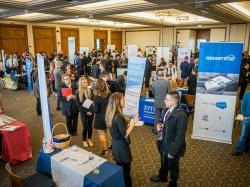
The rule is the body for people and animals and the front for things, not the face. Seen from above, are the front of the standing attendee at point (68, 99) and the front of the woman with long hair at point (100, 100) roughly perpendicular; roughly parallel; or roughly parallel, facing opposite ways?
roughly parallel, facing opposite ways

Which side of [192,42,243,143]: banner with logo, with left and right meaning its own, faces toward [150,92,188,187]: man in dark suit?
front

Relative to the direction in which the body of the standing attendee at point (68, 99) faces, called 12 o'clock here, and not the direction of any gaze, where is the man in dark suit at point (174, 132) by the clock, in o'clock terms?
The man in dark suit is roughly at 11 o'clock from the standing attendee.

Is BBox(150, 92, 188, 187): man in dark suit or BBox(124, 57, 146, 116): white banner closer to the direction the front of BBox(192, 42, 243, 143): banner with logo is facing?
the man in dark suit

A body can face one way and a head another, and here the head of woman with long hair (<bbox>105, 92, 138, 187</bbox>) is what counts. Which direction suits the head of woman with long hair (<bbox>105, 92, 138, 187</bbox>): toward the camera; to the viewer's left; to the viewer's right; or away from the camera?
to the viewer's right

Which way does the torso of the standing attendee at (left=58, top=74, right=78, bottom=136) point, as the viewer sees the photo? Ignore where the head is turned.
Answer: toward the camera

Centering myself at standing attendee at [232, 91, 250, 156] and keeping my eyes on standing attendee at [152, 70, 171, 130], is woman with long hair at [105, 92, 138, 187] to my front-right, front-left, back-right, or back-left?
front-left

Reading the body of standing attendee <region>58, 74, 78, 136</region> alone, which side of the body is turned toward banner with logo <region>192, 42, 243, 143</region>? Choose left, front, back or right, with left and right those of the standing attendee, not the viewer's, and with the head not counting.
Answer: left
